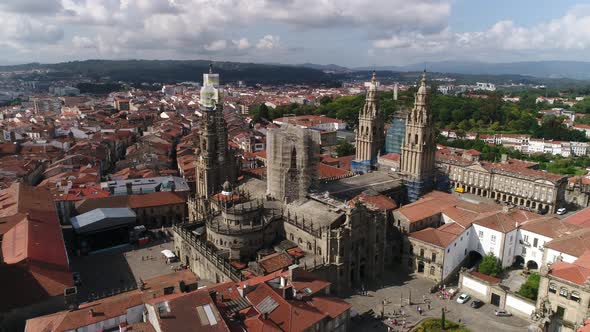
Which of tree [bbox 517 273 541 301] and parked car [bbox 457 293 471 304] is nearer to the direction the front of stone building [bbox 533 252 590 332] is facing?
the parked car

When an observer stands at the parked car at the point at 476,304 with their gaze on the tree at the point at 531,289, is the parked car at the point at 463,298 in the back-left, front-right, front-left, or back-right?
back-left

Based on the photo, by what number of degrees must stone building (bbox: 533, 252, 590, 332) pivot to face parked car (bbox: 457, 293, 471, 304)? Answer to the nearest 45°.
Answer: approximately 45° to its right

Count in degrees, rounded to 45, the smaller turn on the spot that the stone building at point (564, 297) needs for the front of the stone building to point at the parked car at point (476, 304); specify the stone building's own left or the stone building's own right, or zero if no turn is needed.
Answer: approximately 45° to the stone building's own right

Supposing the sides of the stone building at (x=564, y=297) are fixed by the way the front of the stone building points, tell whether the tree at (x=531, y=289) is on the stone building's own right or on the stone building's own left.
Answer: on the stone building's own right

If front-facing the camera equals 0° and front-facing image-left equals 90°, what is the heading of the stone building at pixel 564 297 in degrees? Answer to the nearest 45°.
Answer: approximately 45°

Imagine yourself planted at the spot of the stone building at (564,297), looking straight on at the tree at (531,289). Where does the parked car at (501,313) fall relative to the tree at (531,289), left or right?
left
